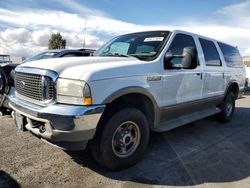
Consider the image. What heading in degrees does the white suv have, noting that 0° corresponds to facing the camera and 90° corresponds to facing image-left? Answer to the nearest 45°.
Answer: approximately 45°

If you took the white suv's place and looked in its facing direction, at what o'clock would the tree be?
The tree is roughly at 4 o'clock from the white suv.
